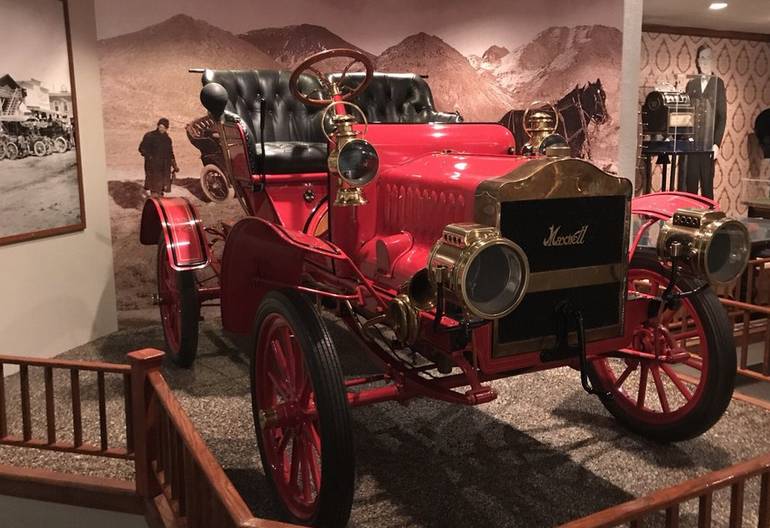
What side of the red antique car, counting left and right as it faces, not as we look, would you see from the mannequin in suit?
left

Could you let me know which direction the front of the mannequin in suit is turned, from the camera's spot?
facing the viewer

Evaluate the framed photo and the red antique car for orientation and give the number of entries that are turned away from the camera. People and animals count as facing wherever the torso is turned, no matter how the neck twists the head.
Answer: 0

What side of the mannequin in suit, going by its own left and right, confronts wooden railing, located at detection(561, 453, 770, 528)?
front

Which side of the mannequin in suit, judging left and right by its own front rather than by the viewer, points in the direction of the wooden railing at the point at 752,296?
front

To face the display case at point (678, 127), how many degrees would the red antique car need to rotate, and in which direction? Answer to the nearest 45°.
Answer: approximately 90° to its left

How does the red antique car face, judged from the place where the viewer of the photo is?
facing the viewer and to the right of the viewer

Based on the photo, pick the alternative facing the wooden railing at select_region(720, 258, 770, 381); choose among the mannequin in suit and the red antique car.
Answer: the mannequin in suit

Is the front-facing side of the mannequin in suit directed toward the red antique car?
yes

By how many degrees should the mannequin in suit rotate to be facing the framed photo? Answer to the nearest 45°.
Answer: approximately 45° to its right

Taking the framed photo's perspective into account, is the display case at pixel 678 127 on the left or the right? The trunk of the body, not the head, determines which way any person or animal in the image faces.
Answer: on its left

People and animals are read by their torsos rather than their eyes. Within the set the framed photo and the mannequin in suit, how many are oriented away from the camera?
0

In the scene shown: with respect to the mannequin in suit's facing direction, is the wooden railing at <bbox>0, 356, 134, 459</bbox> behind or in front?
in front

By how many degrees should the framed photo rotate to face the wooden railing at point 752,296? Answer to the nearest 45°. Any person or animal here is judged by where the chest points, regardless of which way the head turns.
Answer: approximately 45° to its left

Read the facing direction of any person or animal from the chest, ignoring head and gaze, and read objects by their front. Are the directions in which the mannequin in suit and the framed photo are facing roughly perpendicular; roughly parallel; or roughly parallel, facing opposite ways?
roughly perpendicular

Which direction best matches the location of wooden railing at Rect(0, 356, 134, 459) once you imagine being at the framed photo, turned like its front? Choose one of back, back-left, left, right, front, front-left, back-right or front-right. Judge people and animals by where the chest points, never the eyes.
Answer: front-right

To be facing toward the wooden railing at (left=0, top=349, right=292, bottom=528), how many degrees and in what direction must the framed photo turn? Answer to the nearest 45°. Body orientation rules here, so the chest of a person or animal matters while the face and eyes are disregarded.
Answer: approximately 45° to its right

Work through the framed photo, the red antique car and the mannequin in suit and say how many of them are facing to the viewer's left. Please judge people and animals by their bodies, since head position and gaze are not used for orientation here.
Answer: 0
